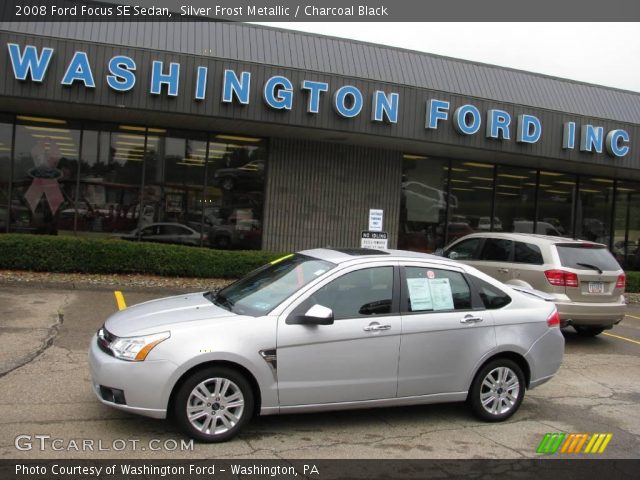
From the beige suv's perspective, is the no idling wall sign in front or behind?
in front

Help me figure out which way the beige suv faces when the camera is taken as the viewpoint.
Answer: facing away from the viewer and to the left of the viewer

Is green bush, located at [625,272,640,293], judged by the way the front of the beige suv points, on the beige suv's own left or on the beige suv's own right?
on the beige suv's own right

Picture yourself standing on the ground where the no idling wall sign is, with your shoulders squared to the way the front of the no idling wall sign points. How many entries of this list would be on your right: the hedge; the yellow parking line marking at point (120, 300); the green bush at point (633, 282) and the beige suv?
2

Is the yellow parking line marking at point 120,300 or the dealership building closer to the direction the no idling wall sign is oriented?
the yellow parking line marking

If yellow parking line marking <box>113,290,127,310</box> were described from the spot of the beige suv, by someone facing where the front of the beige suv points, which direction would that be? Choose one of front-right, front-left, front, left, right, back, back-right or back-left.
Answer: front-left

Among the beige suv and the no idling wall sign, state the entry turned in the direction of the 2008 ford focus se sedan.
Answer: the no idling wall sign

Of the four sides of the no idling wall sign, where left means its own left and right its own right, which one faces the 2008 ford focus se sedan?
front

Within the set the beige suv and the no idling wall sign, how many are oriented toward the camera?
1

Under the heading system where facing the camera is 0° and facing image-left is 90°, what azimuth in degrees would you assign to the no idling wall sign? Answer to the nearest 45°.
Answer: approximately 0°

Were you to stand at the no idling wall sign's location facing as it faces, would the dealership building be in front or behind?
behind

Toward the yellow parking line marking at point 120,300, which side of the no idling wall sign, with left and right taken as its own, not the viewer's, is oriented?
right

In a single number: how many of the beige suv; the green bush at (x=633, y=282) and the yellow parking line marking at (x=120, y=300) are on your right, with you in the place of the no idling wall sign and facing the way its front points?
1
